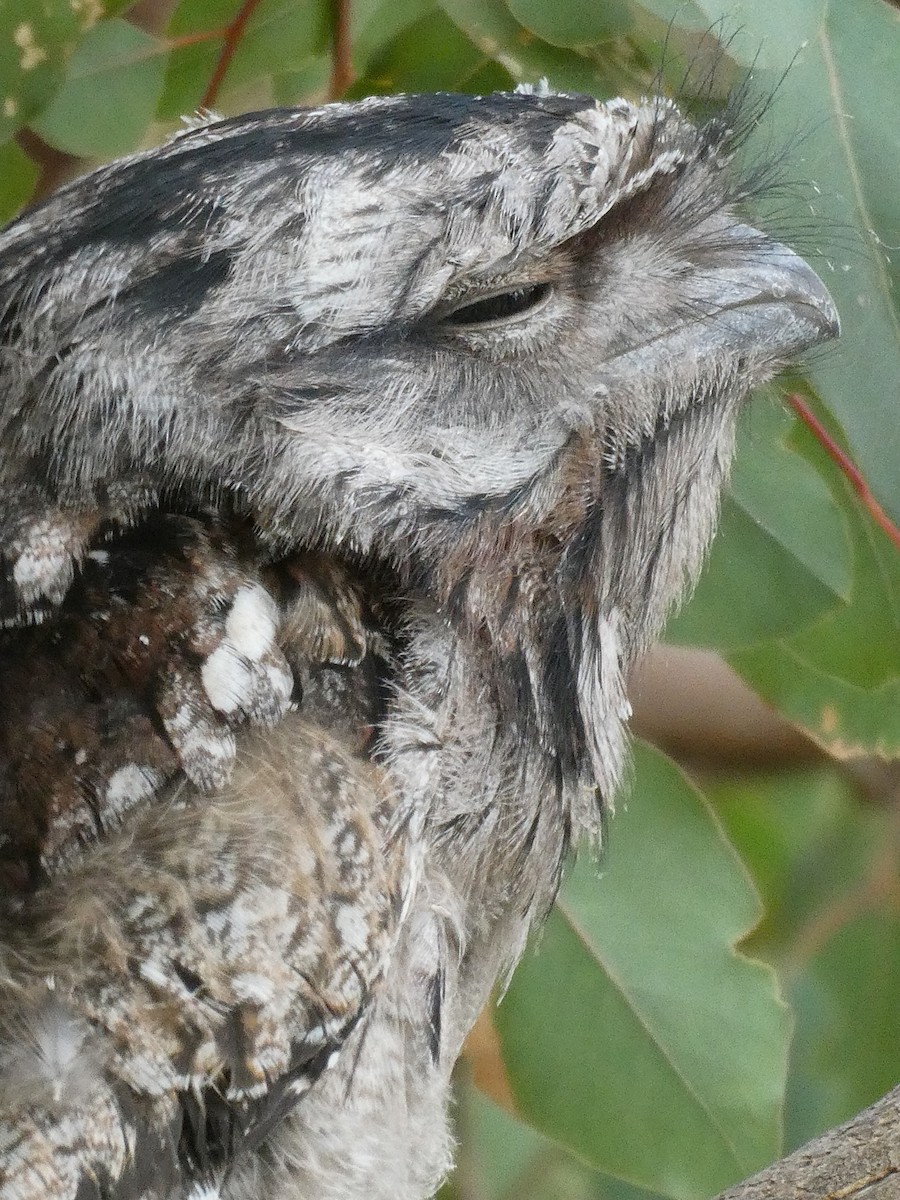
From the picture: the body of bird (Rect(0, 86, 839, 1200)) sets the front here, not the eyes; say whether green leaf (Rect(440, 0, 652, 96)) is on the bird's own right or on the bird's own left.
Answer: on the bird's own left

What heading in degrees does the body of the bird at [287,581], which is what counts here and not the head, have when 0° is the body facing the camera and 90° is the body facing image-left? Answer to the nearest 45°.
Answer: approximately 270°

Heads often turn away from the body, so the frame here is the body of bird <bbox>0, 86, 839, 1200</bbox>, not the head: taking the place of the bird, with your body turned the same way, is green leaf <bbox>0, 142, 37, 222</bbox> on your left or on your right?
on your left
